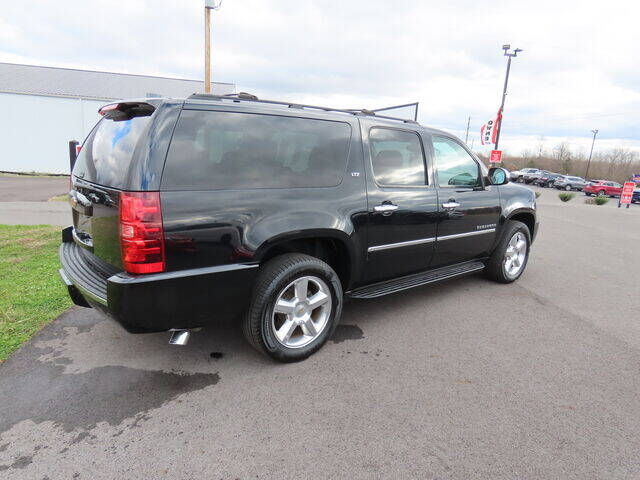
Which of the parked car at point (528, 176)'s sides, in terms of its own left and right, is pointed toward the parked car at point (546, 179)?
left

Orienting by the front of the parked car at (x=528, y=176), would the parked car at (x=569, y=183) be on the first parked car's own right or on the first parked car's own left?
on the first parked car's own left

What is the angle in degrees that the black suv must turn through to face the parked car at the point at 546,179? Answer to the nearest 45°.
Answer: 0° — it already faces it

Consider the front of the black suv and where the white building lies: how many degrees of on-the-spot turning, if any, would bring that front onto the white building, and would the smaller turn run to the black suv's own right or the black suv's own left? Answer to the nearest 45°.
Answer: approximately 90° to the black suv's own left

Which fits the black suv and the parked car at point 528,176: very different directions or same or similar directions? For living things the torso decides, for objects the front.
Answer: very different directions

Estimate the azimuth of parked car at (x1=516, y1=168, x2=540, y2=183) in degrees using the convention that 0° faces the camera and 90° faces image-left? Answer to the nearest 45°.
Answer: approximately 45°

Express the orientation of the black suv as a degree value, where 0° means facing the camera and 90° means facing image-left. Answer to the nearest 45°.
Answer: approximately 225°

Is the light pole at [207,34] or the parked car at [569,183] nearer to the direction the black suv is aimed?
the parked car

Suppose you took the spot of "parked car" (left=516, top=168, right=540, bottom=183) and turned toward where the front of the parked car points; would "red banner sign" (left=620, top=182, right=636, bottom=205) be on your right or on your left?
on your left

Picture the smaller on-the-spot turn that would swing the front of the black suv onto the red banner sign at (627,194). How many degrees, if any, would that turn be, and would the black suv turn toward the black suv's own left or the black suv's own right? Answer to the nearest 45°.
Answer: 0° — it already faces it
